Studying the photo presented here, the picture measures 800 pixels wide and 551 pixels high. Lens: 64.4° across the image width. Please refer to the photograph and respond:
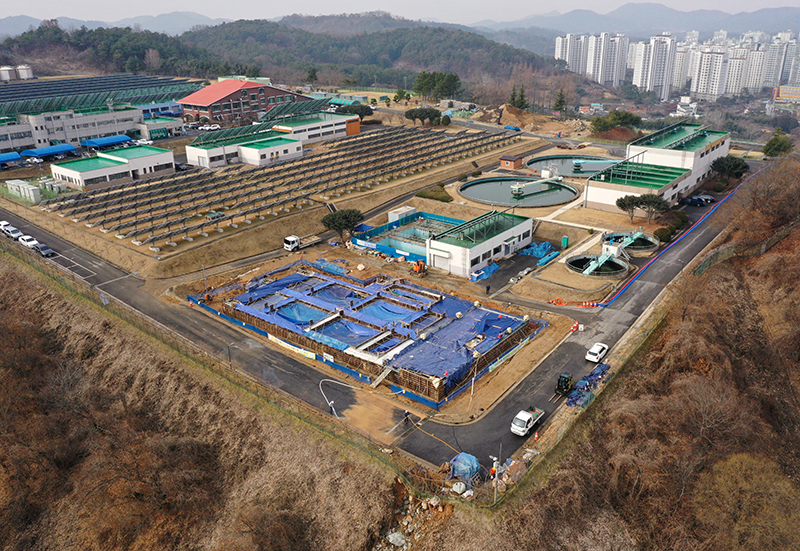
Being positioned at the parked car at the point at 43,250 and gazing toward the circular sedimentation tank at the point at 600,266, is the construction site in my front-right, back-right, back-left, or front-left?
front-right

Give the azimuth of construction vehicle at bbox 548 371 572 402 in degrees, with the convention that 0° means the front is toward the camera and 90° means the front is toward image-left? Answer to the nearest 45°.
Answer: approximately 45°

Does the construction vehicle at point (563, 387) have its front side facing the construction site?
no

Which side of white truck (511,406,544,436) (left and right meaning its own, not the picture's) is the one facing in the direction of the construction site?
right

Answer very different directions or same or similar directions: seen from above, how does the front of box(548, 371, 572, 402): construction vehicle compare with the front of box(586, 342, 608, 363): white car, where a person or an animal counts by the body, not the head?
same or similar directions

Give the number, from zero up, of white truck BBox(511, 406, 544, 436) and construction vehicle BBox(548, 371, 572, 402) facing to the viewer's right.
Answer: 0

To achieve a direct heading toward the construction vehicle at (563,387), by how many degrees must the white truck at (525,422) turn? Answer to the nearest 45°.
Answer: approximately 180°

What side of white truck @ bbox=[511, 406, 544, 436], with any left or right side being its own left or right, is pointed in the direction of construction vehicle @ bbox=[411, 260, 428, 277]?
right
